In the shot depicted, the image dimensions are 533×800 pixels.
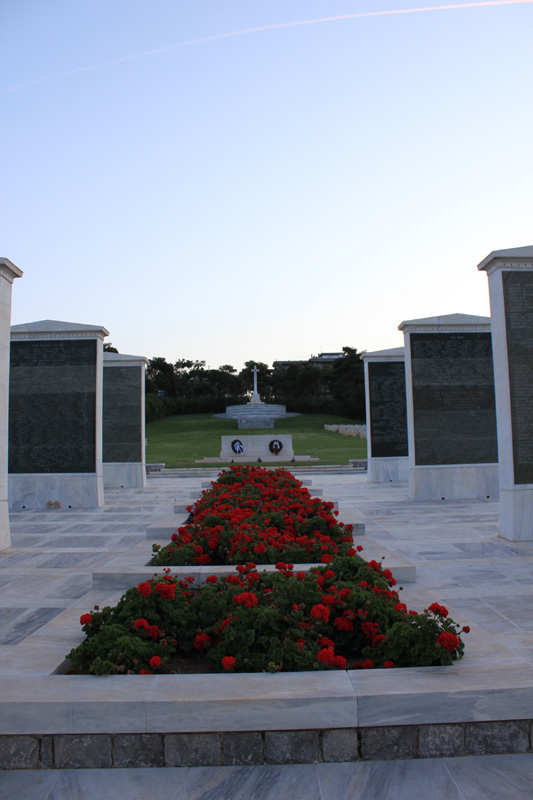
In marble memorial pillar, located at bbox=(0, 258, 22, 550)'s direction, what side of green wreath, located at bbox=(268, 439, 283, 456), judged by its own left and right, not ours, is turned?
front

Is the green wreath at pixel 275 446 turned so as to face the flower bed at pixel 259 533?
yes

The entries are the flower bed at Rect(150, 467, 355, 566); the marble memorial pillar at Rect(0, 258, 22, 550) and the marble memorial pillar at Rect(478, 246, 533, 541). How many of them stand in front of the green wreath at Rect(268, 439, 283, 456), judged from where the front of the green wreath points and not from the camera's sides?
3

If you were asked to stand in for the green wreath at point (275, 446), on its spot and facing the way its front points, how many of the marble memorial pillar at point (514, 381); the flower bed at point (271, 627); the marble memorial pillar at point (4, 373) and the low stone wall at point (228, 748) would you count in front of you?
4

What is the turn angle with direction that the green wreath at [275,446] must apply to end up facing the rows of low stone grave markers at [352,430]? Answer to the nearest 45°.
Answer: approximately 180°

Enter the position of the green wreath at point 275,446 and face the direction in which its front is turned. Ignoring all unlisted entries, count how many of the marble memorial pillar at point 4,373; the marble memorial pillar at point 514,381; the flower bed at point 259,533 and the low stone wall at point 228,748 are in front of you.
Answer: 4

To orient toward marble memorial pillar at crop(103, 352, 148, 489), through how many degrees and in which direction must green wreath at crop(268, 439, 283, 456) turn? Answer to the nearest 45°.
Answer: approximately 45° to its right

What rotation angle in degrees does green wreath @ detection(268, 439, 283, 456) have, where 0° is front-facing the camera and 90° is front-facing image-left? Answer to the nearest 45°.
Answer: approximately 0°

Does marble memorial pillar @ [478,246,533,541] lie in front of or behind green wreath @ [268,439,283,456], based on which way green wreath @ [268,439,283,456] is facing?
in front

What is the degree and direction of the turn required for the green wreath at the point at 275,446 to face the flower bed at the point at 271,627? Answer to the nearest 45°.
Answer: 0° — it already faces it

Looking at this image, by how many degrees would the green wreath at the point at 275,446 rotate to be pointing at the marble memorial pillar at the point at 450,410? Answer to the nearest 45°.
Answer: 0° — it already faces it

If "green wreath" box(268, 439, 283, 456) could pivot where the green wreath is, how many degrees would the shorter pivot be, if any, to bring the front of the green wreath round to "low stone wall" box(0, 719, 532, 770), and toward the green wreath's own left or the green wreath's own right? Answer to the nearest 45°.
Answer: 0° — it already faces it

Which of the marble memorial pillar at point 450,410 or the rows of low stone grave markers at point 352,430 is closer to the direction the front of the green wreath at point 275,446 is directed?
the marble memorial pillar
